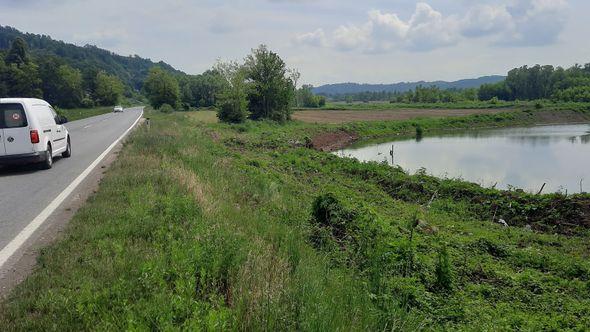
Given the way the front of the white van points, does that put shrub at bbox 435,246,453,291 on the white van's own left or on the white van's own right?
on the white van's own right

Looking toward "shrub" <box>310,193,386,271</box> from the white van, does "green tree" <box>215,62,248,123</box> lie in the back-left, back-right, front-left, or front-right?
back-left

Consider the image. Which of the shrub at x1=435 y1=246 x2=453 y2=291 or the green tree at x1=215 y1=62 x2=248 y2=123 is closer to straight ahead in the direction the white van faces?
the green tree

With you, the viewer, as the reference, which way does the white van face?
facing away from the viewer and to the right of the viewer

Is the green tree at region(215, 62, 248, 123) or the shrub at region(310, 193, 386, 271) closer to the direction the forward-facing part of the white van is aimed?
the green tree

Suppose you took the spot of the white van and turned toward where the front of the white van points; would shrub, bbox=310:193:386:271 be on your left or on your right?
on your right

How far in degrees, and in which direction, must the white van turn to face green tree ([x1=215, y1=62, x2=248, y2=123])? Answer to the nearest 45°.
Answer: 0° — it already faces it
